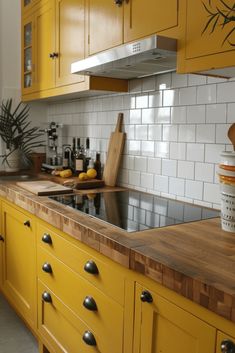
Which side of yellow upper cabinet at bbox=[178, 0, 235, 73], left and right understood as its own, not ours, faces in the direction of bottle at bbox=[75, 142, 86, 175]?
right

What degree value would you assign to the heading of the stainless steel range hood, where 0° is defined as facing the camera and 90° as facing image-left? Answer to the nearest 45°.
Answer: approximately 45°

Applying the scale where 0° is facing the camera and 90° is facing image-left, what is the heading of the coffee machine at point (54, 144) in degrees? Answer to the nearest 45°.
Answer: approximately 45°

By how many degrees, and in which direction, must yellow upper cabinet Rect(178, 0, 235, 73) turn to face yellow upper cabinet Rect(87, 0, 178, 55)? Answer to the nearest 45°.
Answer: approximately 90° to its right
